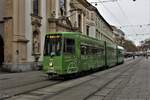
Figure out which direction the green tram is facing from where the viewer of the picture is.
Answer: facing the viewer and to the left of the viewer
